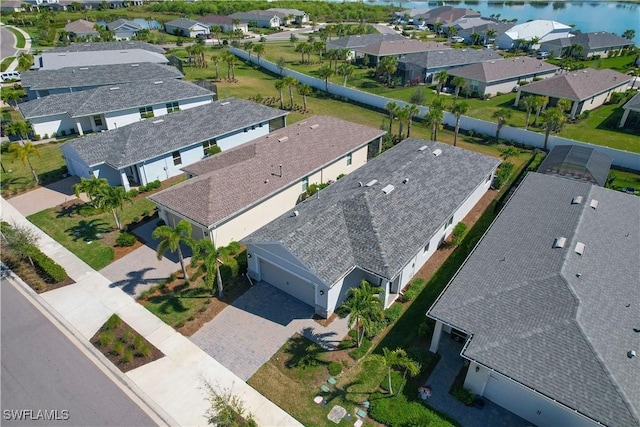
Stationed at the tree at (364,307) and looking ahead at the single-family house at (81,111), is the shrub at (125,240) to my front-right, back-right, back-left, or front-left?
front-left

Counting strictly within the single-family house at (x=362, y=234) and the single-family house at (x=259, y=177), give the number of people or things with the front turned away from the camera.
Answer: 0

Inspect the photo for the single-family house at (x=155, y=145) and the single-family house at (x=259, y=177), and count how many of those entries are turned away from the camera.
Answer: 0

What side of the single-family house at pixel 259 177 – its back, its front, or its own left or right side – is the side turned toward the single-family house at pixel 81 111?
right

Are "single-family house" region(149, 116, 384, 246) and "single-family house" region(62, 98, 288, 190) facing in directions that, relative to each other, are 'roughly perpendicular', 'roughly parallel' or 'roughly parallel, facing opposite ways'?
roughly parallel

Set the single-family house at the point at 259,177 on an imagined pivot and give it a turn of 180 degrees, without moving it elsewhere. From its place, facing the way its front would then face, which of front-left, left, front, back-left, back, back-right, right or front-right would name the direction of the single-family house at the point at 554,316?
right

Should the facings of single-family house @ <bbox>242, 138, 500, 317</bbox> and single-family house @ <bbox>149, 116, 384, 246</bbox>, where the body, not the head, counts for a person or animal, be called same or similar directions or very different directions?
same or similar directions

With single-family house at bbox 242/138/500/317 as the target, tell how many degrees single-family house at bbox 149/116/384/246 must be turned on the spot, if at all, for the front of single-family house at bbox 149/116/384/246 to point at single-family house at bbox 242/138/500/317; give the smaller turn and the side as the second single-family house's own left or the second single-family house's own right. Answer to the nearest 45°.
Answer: approximately 90° to the second single-family house's own left

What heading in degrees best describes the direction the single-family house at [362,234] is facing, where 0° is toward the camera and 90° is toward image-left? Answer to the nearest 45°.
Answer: approximately 45°

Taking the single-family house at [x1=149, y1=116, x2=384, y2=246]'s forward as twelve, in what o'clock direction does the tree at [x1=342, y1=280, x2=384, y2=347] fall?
The tree is roughly at 10 o'clock from the single-family house.

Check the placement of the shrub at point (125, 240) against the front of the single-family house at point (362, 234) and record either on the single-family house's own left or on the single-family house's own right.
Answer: on the single-family house's own right

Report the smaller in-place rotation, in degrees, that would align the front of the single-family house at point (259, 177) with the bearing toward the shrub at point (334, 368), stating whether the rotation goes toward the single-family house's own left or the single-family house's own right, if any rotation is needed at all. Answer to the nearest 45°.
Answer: approximately 45° to the single-family house's own left

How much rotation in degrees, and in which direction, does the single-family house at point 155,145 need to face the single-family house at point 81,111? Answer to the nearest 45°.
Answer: approximately 90° to its right

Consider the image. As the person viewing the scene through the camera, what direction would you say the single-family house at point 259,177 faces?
facing the viewer and to the left of the viewer
